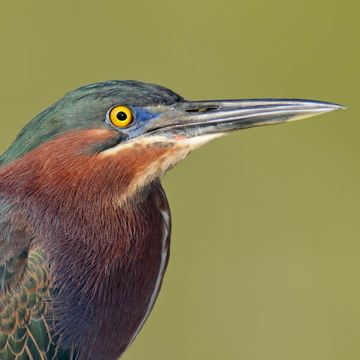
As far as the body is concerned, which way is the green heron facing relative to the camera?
to the viewer's right
